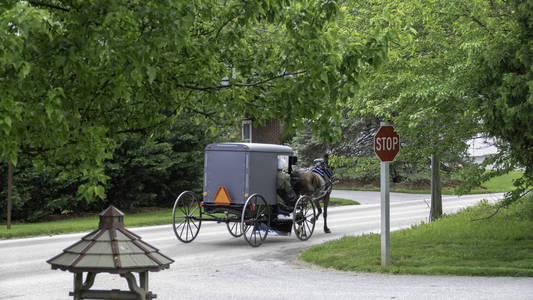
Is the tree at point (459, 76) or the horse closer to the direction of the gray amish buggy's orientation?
the horse

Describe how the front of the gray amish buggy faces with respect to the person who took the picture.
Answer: facing away from the viewer and to the right of the viewer

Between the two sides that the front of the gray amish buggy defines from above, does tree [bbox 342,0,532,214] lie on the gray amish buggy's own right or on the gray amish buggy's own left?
on the gray amish buggy's own right

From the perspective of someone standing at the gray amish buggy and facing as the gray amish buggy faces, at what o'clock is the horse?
The horse is roughly at 12 o'clock from the gray amish buggy.

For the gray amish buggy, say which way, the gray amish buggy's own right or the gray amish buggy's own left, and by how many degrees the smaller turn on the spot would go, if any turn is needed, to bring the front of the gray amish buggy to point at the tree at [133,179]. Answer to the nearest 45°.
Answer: approximately 90° to the gray amish buggy's own left
